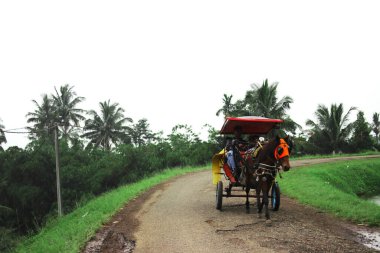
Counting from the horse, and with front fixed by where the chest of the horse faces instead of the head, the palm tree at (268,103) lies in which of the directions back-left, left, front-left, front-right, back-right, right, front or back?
back-left

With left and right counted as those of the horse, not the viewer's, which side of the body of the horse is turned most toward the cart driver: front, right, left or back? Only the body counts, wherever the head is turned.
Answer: back

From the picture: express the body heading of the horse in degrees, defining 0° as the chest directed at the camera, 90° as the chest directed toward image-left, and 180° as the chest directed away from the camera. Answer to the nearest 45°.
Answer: approximately 315°

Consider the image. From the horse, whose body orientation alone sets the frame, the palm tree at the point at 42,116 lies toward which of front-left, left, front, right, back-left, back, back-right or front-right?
back

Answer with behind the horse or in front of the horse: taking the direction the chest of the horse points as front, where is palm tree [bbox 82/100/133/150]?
behind

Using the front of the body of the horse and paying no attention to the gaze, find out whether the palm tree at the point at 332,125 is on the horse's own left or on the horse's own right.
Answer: on the horse's own left

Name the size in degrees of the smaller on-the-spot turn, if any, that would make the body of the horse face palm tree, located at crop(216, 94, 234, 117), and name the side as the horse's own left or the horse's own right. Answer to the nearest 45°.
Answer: approximately 135° to the horse's own left
